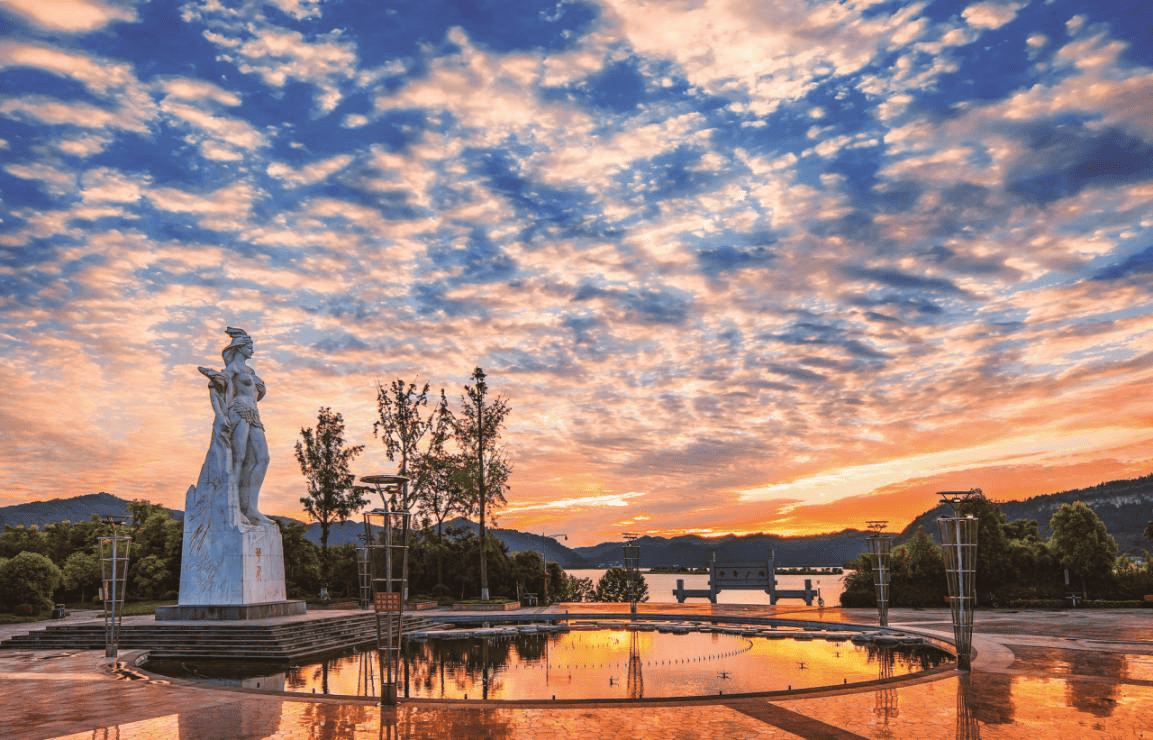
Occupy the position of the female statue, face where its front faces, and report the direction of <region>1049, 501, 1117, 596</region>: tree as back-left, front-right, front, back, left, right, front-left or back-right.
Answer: front-left

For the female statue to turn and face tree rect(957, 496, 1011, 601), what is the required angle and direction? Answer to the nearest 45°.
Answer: approximately 45° to its left

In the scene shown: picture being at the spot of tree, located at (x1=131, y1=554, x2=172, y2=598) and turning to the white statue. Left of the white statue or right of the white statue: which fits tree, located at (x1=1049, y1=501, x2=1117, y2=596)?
left

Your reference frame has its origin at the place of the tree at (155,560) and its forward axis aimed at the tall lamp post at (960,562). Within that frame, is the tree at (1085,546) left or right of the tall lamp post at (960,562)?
left

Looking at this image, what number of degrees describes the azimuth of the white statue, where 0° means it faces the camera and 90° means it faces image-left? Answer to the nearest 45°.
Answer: approximately 315°

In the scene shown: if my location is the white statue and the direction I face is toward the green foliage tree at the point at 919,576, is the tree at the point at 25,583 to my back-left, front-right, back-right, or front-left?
back-left

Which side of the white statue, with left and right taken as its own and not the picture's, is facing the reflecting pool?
front

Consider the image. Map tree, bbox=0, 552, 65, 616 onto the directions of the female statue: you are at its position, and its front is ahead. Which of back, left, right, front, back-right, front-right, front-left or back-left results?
back

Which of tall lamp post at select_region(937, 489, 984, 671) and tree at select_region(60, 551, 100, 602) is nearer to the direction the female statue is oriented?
the tall lamp post

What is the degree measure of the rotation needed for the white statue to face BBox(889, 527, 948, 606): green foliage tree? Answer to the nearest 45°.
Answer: approximately 45° to its left
